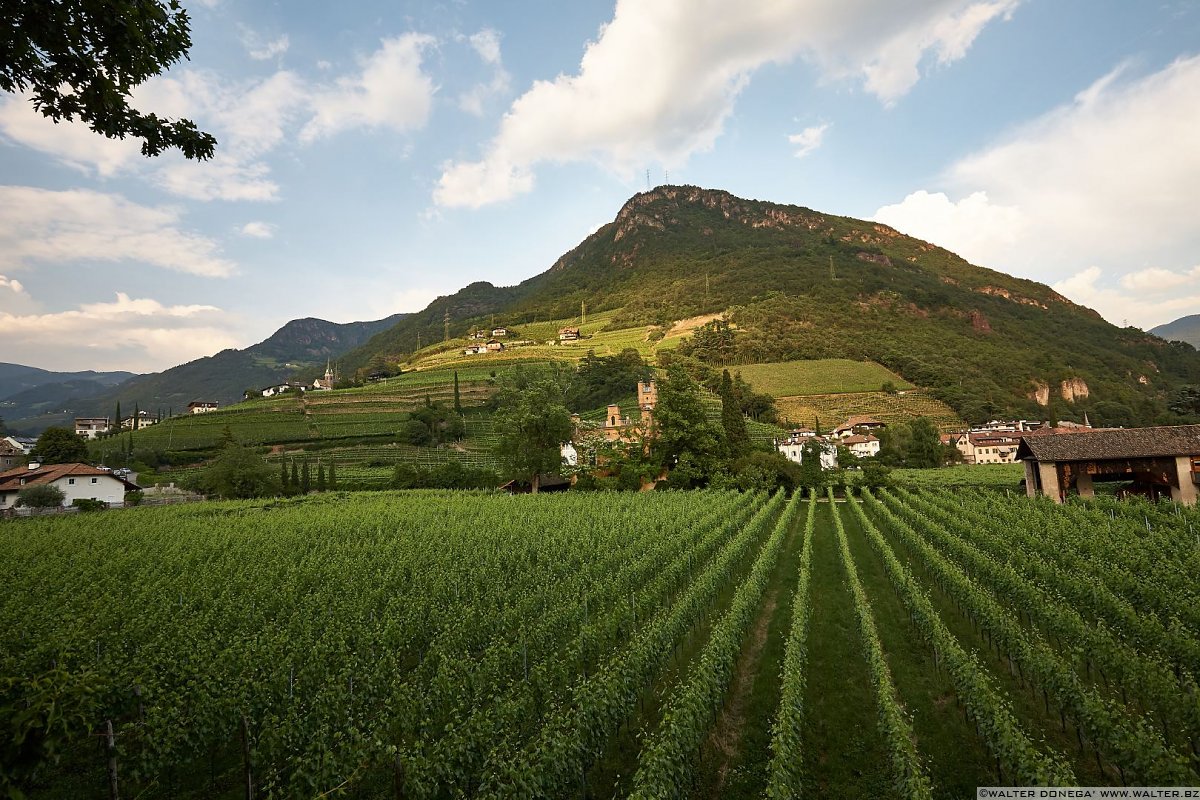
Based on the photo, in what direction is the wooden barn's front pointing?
toward the camera

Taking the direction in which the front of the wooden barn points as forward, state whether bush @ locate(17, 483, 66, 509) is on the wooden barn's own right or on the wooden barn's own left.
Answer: on the wooden barn's own right

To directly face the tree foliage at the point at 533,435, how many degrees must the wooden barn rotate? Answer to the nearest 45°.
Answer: approximately 90° to its right

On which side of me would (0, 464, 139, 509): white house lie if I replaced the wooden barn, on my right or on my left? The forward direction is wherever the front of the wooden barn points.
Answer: on my right
